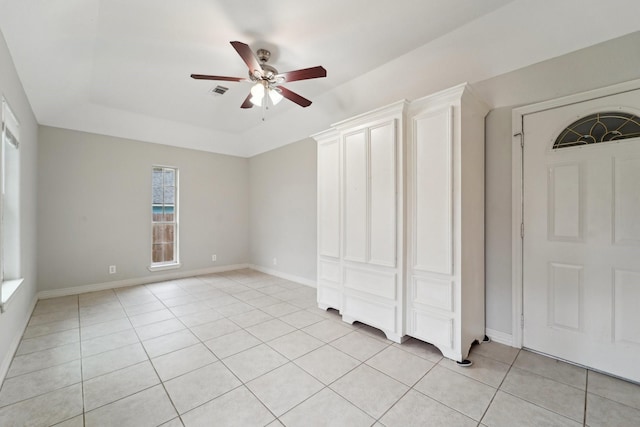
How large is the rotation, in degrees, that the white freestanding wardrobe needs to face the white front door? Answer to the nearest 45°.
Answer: approximately 135° to its left

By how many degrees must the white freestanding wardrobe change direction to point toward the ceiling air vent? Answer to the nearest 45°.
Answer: approximately 45° to its right

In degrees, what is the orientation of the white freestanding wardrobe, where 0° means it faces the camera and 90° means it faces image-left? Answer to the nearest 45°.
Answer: approximately 45°

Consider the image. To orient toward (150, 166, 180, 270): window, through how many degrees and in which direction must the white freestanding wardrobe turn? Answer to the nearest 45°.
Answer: approximately 45° to its right

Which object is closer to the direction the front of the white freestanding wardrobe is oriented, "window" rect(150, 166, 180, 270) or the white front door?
the window

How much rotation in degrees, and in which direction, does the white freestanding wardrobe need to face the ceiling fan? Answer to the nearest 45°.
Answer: approximately 45° to its right

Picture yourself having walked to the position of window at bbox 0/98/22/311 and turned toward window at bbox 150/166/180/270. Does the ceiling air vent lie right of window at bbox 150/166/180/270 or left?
right
